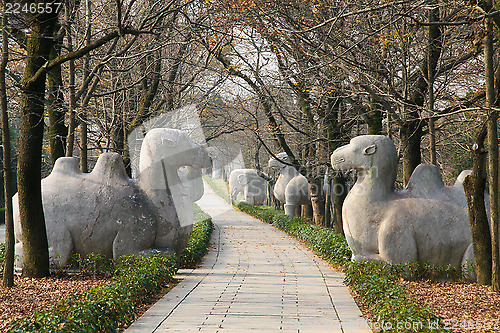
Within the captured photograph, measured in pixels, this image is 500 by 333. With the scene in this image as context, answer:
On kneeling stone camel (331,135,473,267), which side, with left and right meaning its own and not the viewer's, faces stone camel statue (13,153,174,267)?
front

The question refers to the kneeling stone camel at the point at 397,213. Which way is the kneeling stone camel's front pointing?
to the viewer's left

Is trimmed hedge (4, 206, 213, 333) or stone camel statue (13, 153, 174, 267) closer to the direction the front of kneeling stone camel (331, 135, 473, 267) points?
the stone camel statue

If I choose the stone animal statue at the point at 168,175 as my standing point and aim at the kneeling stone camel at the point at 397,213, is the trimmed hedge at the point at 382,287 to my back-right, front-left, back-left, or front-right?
front-right

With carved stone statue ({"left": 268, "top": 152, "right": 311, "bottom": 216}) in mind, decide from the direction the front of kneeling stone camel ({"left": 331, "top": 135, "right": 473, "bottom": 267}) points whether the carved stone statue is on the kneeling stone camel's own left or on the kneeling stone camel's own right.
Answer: on the kneeling stone camel's own right
